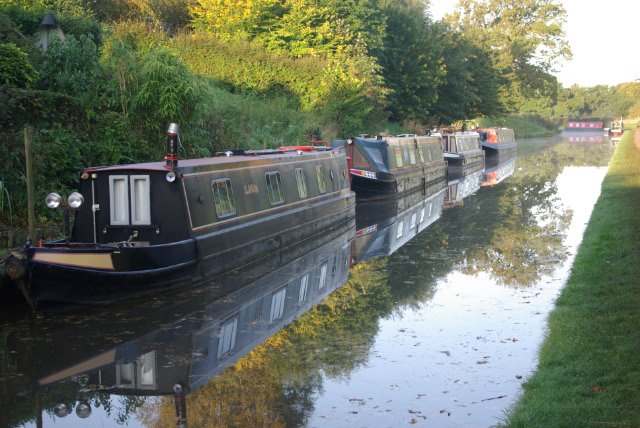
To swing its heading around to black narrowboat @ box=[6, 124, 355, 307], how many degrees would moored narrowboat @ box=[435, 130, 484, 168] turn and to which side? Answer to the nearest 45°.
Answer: approximately 45° to its left

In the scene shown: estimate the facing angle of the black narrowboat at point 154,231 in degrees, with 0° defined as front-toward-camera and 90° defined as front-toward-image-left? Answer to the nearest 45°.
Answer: approximately 45°

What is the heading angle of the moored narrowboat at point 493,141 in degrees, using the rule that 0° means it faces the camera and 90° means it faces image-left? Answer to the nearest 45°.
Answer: approximately 45°

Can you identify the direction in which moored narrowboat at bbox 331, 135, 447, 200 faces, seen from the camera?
facing the viewer and to the left of the viewer

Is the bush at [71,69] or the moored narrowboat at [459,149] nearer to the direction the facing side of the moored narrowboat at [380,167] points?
the bush

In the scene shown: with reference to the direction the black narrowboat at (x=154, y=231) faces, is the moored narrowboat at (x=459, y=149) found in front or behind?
behind

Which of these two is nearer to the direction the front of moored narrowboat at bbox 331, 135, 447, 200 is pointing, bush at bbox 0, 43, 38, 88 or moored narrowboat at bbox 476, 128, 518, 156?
the bush

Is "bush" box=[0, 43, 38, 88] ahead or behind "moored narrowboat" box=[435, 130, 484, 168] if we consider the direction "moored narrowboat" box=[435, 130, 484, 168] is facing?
ahead

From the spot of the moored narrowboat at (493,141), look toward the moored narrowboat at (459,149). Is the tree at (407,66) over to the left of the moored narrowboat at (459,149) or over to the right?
right

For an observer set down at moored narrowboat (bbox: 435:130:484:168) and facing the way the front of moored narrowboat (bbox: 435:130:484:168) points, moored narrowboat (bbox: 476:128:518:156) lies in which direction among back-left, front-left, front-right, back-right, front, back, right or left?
back-right

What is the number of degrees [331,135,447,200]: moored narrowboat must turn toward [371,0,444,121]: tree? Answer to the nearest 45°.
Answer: approximately 135° to its right

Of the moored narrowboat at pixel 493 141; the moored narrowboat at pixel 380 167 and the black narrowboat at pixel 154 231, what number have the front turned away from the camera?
0

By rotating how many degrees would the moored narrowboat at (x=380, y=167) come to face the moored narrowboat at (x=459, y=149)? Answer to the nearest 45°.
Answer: approximately 135° to its right
